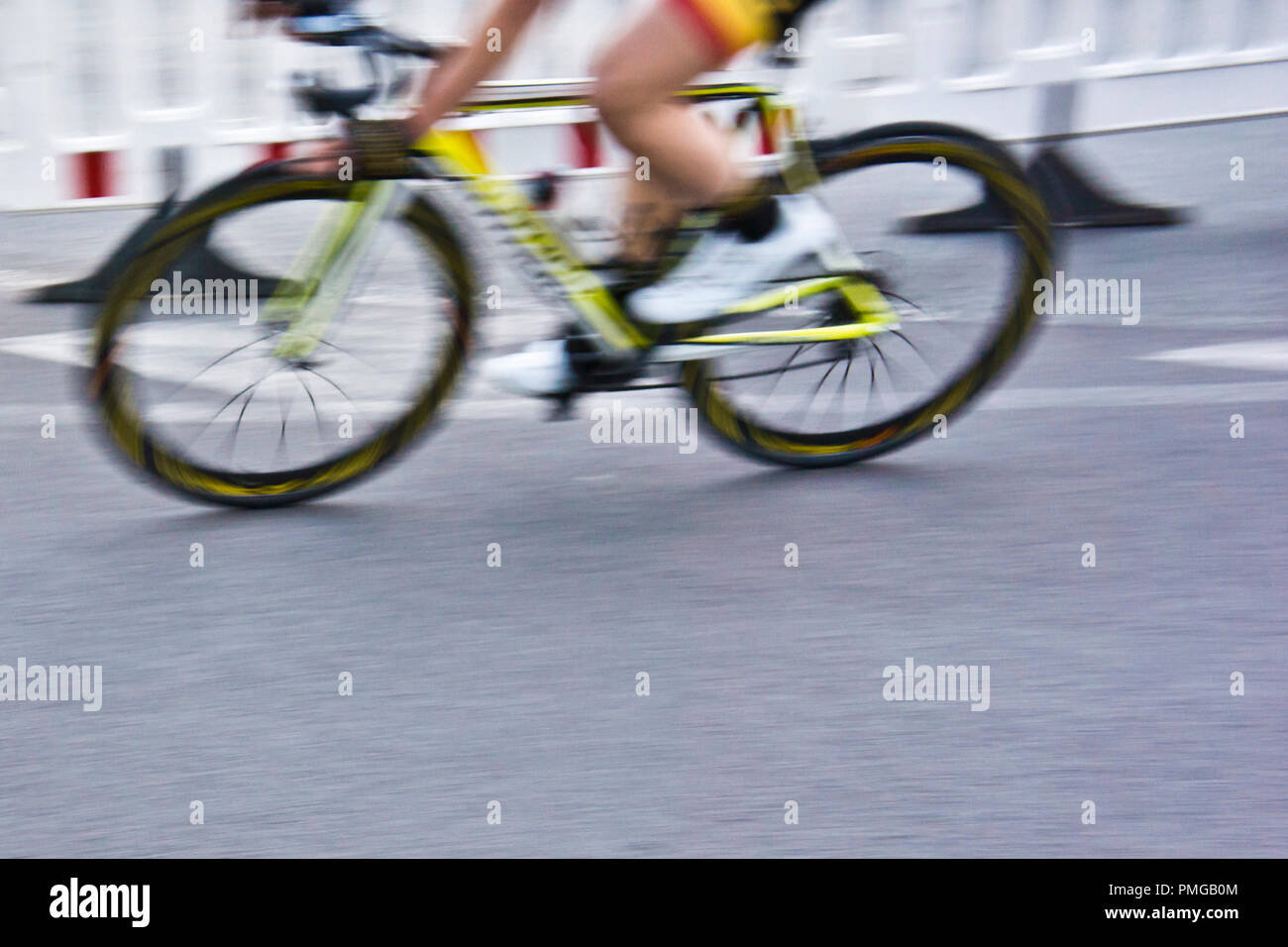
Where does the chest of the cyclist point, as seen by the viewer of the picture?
to the viewer's left

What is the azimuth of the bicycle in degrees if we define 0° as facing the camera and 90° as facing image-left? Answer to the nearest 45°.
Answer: approximately 90°

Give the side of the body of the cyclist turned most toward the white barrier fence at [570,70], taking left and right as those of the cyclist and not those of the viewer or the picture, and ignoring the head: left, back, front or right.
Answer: right

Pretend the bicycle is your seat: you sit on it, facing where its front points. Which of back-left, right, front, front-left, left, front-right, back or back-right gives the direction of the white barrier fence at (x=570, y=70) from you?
right
